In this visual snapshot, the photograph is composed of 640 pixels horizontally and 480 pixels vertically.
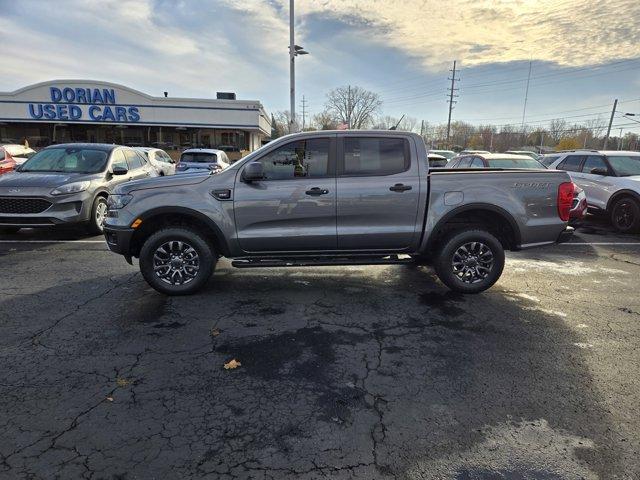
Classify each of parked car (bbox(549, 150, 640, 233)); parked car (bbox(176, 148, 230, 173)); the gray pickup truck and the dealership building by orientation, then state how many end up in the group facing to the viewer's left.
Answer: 1

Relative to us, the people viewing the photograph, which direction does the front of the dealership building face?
facing the viewer

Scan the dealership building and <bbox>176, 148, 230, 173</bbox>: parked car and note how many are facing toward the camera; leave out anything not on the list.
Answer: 1

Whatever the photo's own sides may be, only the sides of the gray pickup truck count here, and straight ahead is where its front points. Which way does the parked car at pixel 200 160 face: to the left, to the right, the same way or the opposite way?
to the right

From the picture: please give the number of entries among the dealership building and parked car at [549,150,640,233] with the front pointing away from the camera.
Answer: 0

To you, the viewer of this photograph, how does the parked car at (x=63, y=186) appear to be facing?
facing the viewer and to the left of the viewer

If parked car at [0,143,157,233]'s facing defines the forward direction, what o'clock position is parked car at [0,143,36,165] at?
parked car at [0,143,36,165] is roughly at 4 o'clock from parked car at [0,143,157,233].

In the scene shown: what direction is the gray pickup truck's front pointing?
to the viewer's left

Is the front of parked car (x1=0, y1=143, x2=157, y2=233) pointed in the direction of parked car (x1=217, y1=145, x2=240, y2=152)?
no

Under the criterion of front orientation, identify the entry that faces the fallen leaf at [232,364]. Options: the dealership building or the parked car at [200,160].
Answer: the dealership building

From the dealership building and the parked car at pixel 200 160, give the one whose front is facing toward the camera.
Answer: the dealership building

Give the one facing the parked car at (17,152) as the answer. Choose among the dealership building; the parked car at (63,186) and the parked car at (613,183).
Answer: the dealership building

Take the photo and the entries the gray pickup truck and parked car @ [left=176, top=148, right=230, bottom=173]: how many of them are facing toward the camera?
0

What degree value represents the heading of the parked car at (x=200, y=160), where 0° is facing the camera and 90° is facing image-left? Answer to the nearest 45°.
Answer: approximately 180°

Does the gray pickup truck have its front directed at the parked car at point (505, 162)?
no

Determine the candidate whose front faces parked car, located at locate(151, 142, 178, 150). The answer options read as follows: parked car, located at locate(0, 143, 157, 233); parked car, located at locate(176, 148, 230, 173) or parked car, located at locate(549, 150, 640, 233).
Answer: parked car, located at locate(176, 148, 230, 173)

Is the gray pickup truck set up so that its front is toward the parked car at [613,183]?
no

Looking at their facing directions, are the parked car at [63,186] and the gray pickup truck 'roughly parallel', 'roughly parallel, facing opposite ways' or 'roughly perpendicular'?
roughly perpendicular

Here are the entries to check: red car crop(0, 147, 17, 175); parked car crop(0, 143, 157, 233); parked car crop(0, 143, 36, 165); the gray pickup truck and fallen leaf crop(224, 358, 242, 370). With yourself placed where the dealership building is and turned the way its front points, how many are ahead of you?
5

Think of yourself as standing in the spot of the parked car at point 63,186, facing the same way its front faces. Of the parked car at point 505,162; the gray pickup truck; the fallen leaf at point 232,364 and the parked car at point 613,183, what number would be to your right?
0
